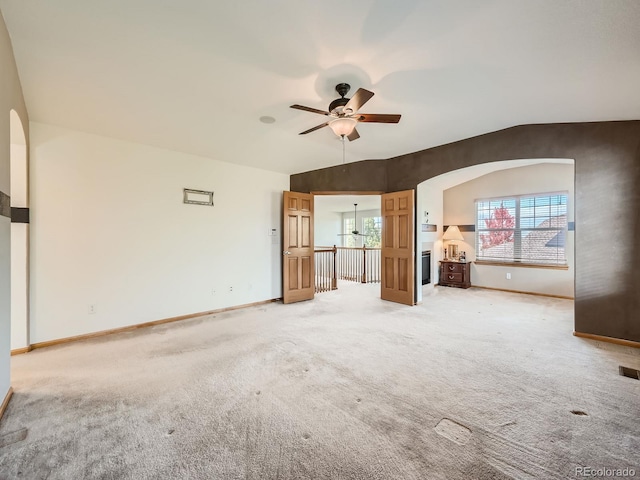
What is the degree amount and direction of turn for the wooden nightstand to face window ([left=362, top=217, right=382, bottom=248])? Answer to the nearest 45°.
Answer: approximately 135° to its right

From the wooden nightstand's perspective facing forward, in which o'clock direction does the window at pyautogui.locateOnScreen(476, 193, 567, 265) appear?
The window is roughly at 9 o'clock from the wooden nightstand.

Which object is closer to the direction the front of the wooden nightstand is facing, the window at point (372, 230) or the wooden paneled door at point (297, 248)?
the wooden paneled door

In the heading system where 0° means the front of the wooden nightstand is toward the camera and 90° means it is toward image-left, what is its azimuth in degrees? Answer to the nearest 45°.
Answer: approximately 0°

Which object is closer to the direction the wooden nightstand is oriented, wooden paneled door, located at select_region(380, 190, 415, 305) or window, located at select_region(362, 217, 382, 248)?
the wooden paneled door

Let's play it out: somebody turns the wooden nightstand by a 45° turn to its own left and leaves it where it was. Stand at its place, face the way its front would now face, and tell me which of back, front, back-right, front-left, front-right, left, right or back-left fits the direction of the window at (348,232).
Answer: back

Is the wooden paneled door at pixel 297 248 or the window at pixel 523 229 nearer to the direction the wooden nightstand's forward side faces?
the wooden paneled door

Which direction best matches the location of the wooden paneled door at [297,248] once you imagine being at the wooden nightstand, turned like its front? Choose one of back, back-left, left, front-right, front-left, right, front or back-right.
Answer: front-right

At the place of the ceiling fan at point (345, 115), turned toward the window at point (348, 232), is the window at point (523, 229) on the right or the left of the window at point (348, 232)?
right
